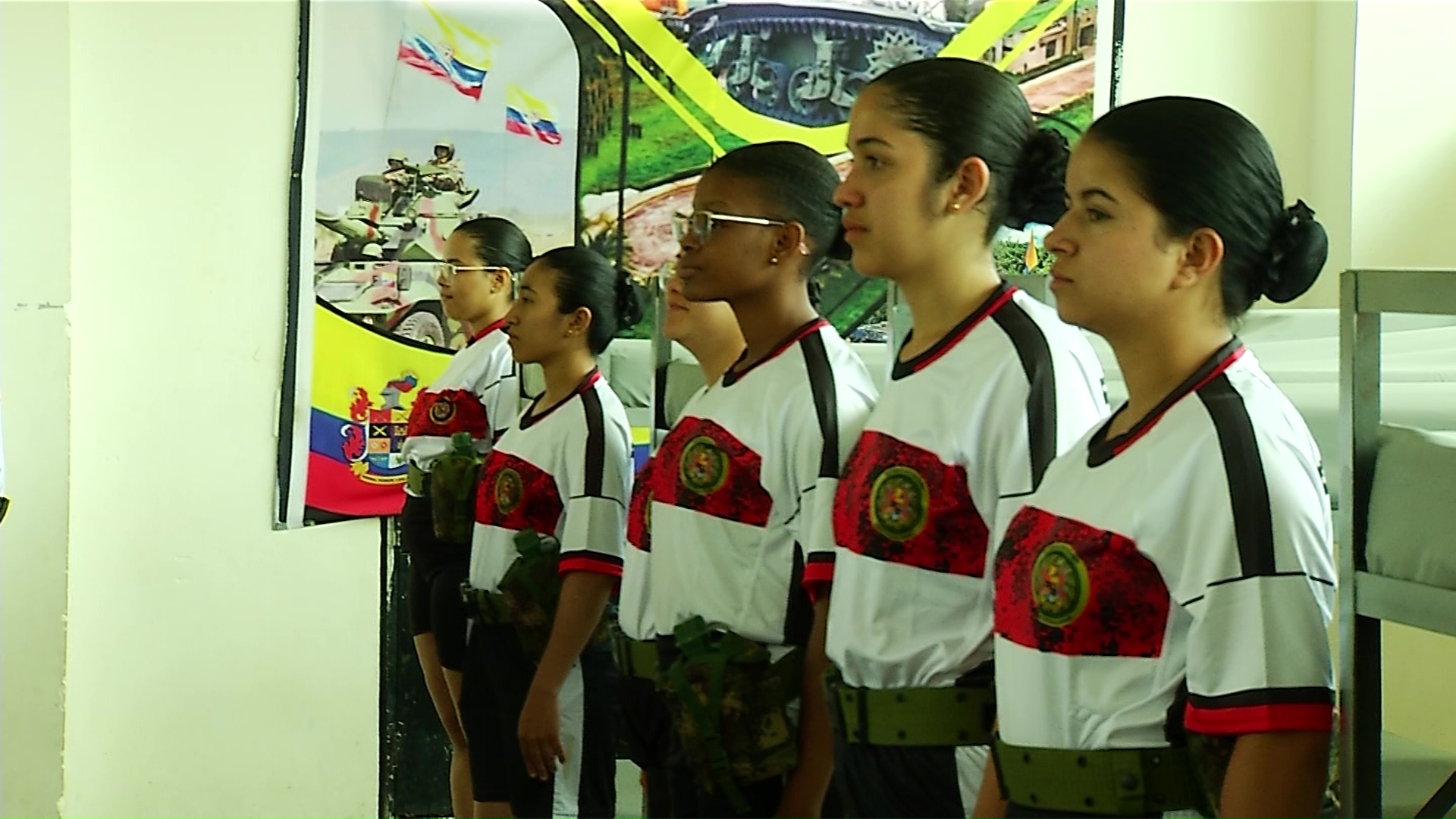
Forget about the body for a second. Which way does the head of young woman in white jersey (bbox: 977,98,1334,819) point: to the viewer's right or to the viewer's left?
to the viewer's left

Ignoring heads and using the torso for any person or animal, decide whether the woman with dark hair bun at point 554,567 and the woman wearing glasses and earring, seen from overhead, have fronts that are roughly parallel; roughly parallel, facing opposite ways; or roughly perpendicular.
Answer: roughly parallel

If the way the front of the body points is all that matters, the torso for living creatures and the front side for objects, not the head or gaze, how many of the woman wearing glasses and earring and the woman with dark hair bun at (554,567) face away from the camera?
0

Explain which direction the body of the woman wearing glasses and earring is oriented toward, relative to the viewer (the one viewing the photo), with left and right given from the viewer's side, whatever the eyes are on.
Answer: facing the viewer and to the left of the viewer

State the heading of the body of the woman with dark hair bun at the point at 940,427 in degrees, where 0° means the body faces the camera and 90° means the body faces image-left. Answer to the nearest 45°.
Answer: approximately 45°

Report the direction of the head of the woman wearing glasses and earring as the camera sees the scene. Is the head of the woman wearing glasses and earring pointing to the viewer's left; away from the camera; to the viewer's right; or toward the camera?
to the viewer's left

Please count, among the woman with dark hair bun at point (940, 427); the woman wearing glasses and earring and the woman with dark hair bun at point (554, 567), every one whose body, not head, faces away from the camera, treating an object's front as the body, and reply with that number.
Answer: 0

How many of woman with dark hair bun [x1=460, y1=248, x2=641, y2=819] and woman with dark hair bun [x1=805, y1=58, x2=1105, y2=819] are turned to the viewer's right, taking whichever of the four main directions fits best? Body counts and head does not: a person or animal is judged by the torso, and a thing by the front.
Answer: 0

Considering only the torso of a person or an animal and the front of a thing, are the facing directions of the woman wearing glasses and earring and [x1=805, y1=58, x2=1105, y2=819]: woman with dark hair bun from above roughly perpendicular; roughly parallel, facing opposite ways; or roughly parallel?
roughly parallel

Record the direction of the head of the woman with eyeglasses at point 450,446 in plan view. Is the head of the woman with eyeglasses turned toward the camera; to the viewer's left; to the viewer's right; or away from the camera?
to the viewer's left

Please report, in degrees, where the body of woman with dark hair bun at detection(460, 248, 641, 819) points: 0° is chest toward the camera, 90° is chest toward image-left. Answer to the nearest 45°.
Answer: approximately 45°

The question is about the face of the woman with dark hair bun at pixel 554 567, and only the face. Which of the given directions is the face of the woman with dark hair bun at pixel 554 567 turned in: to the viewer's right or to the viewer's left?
to the viewer's left

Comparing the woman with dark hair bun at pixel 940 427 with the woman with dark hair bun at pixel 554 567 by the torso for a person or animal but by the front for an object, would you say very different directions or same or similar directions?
same or similar directions
